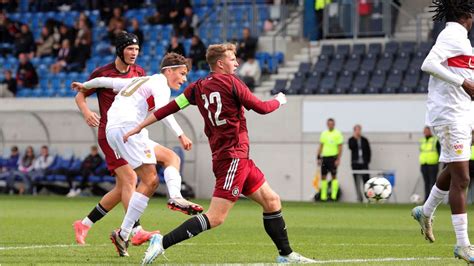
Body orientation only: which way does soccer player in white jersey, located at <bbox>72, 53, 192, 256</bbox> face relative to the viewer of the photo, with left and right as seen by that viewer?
facing to the right of the viewer

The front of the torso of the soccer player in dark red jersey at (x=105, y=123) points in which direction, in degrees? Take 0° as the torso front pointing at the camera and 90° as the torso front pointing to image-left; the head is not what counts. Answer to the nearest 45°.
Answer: approximately 315°

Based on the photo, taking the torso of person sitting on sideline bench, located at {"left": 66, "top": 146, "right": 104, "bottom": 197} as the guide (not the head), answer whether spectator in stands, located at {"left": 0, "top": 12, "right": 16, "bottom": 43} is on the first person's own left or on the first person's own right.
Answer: on the first person's own right

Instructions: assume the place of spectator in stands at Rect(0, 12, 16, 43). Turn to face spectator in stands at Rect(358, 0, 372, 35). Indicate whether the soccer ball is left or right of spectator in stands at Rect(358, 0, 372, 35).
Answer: right

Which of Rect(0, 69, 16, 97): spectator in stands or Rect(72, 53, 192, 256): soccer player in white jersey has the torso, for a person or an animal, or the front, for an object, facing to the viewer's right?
the soccer player in white jersey

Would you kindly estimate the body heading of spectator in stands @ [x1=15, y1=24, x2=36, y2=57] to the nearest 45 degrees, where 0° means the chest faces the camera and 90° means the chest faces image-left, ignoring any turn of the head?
approximately 0°

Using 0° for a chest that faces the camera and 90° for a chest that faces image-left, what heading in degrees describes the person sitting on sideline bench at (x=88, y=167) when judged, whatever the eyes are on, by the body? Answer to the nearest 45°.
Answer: approximately 45°

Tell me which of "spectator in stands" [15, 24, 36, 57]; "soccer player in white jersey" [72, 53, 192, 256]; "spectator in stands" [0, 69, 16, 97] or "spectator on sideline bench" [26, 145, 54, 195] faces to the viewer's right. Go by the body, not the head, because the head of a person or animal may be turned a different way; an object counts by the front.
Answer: the soccer player in white jersey

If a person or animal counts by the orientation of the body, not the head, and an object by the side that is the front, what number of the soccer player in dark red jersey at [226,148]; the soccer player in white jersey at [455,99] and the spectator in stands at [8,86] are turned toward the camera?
1
